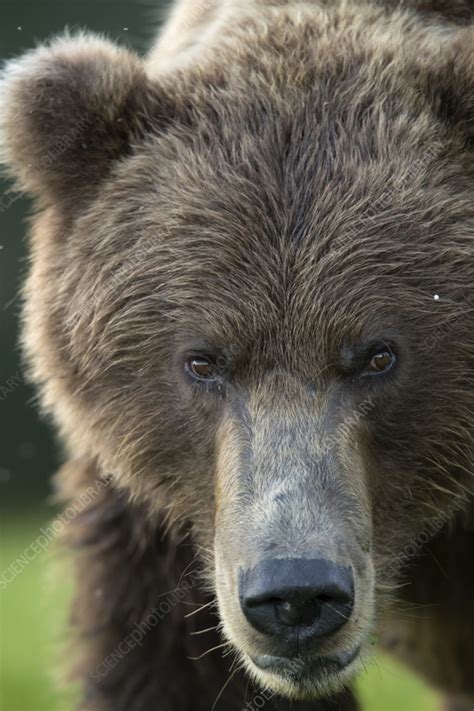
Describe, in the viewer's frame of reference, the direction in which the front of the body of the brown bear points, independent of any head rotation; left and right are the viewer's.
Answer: facing the viewer
